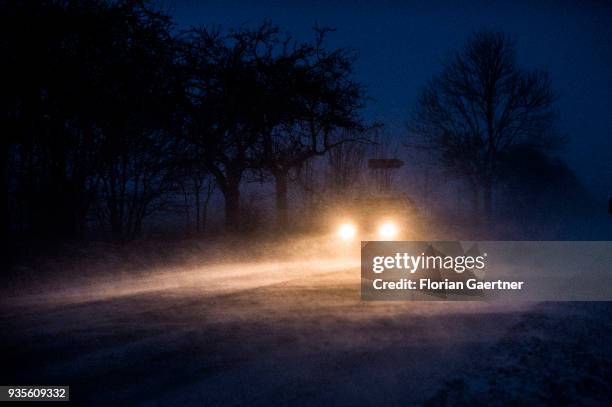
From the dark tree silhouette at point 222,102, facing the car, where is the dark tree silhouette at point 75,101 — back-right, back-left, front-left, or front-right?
back-right

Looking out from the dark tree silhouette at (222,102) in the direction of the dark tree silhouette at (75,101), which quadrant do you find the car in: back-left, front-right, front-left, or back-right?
back-left

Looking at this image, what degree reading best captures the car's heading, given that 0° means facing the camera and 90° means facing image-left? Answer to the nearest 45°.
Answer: approximately 45°

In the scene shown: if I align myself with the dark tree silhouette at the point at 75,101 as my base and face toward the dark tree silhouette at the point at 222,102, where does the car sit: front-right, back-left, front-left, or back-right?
front-right

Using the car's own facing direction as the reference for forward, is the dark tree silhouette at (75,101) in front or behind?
in front
